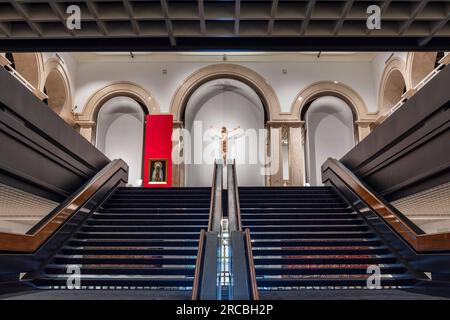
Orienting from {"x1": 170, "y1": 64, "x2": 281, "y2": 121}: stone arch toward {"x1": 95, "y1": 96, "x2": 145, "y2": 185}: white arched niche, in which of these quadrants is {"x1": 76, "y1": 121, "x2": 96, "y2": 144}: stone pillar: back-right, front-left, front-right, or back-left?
front-left

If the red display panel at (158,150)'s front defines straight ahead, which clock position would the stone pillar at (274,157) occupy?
The stone pillar is roughly at 9 o'clock from the red display panel.

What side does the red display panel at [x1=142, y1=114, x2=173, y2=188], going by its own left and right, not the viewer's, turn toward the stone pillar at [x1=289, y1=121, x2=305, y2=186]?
left

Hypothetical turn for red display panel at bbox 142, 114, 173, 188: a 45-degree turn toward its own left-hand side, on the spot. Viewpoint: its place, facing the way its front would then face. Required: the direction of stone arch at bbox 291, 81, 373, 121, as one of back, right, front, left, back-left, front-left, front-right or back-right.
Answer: front-left

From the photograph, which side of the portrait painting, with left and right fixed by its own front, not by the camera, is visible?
front

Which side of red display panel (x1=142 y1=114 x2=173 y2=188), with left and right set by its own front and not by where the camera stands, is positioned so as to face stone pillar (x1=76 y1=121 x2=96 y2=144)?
right

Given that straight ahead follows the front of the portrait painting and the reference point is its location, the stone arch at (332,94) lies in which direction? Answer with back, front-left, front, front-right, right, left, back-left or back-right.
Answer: left

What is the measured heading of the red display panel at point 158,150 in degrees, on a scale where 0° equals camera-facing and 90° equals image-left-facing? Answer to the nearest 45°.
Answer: approximately 0°

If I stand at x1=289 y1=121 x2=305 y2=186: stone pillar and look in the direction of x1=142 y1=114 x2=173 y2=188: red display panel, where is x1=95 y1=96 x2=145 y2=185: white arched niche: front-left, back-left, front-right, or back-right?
front-right

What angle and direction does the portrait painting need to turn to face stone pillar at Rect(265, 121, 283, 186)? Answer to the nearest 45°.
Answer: approximately 90° to its left

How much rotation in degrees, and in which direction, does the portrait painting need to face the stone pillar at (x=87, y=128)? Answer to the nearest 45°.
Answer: approximately 90° to its right

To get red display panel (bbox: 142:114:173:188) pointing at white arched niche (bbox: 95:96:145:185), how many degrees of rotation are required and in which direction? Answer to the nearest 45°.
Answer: approximately 135° to its right

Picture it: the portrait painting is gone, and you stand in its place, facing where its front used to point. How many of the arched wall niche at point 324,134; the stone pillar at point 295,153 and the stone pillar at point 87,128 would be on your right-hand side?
1
